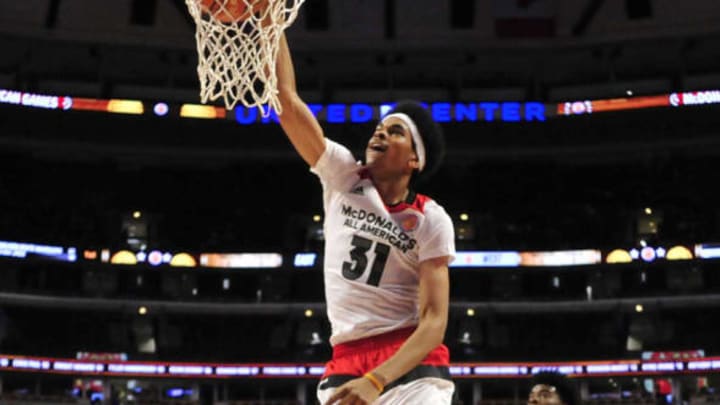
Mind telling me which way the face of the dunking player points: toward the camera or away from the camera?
toward the camera

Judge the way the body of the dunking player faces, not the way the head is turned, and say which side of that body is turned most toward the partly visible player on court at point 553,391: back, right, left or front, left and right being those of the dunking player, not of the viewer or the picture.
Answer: back

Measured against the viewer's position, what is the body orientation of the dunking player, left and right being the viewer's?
facing the viewer and to the left of the viewer
